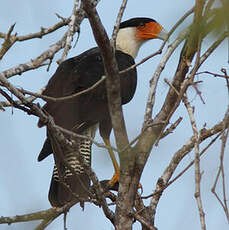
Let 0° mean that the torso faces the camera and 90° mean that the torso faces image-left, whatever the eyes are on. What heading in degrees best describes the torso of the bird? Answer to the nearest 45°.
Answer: approximately 270°
